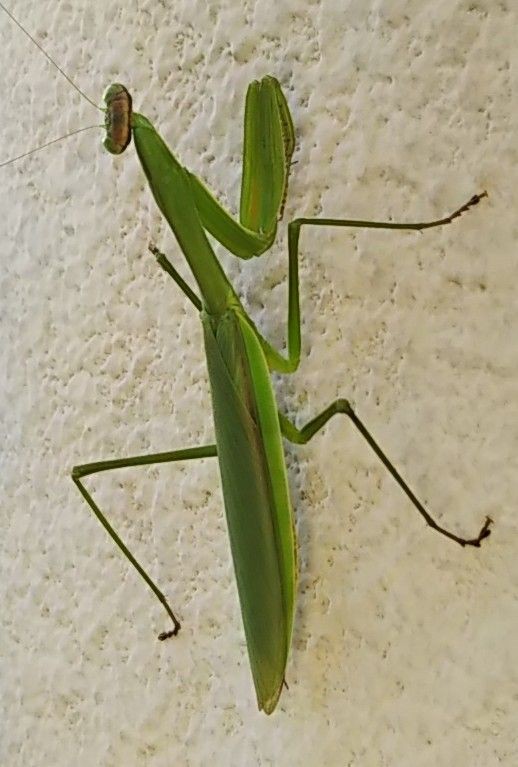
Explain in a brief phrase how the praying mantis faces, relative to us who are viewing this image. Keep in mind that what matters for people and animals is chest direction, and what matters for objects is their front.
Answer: facing away from the viewer
